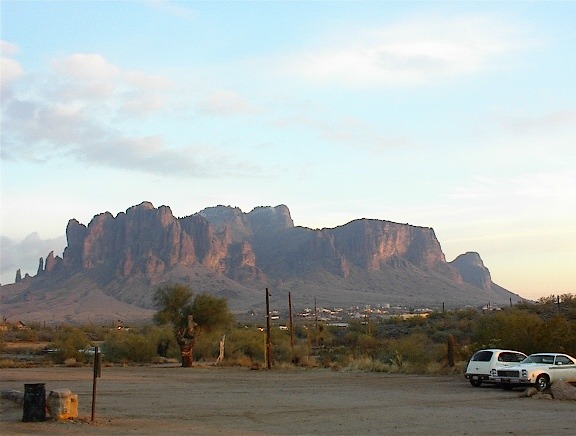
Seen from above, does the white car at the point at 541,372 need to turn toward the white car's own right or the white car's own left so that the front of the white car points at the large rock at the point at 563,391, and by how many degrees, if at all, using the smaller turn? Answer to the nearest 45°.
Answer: approximately 45° to the white car's own left

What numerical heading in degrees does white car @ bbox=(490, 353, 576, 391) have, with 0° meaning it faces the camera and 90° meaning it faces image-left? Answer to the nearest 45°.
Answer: approximately 45°

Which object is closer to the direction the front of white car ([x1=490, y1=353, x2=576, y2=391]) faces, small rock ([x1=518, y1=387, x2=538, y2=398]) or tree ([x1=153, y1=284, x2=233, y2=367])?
the small rock

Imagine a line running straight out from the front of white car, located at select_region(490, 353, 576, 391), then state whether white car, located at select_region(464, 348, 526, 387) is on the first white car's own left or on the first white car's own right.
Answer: on the first white car's own right
